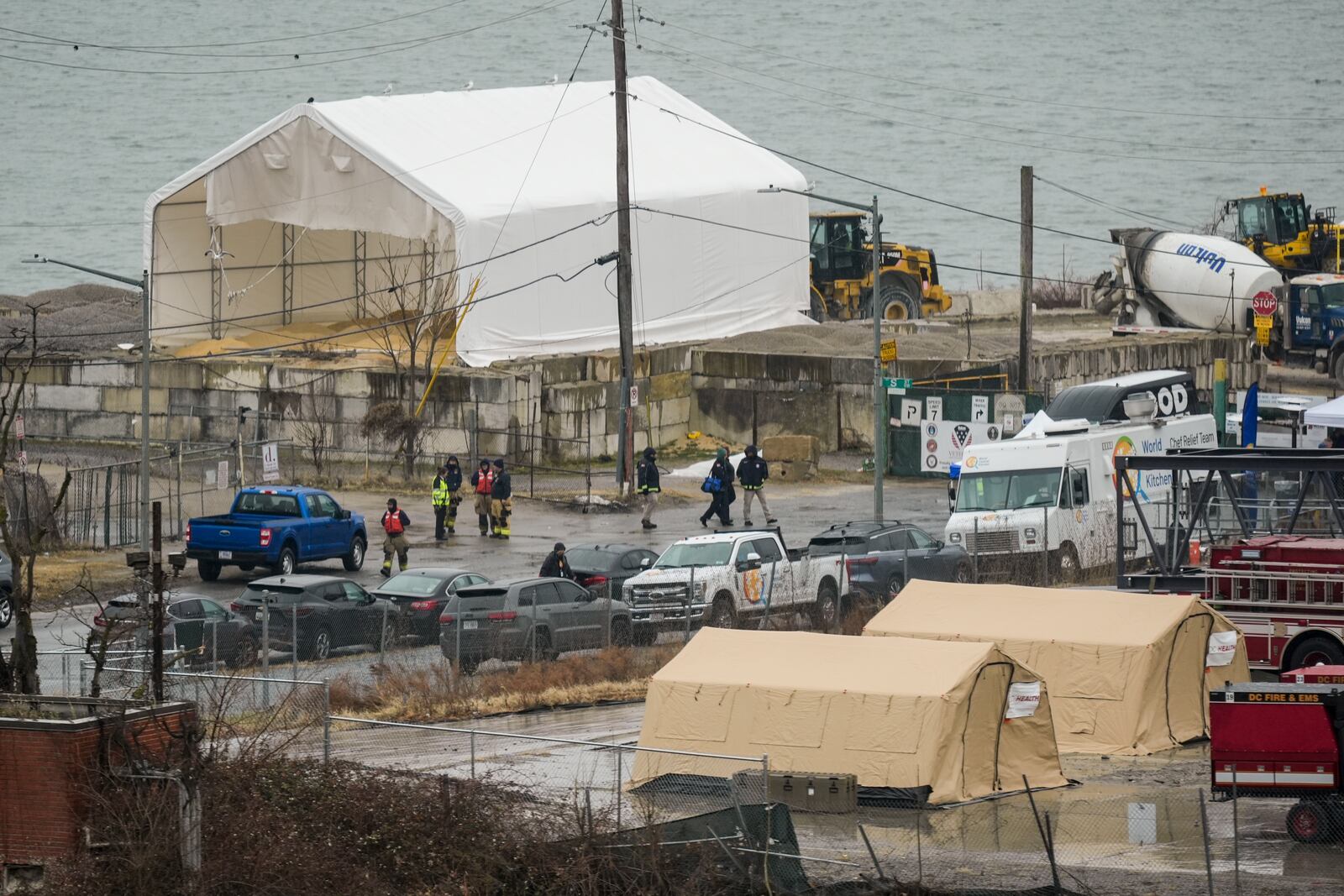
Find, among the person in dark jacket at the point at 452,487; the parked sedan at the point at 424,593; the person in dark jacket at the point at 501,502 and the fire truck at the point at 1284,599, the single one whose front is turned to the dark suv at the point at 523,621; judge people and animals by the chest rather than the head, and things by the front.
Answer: the person in dark jacket at the point at 452,487

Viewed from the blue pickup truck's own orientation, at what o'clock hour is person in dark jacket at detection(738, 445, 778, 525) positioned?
The person in dark jacket is roughly at 1 o'clock from the blue pickup truck.

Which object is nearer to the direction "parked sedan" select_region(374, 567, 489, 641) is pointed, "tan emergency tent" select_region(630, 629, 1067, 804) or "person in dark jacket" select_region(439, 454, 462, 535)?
the person in dark jacket

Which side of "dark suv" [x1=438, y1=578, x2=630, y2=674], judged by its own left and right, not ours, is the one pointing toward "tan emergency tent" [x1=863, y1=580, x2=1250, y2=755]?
right

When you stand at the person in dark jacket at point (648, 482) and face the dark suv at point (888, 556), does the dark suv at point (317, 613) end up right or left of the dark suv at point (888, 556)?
right

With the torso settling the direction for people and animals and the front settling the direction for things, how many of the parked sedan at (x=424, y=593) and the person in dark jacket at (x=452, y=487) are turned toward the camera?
1

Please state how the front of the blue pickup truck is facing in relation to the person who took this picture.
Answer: facing away from the viewer and to the right of the viewer

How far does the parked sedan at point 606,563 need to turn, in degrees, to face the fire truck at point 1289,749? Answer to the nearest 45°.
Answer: approximately 90° to its right

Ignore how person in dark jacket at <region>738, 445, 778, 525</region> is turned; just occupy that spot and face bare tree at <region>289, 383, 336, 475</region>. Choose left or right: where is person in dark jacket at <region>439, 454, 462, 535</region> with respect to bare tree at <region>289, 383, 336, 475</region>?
left

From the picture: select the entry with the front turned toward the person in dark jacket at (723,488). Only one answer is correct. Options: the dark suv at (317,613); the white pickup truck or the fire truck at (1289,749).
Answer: the dark suv

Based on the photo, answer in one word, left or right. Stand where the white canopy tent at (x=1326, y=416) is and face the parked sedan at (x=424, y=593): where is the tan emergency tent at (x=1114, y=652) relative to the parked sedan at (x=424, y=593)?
left

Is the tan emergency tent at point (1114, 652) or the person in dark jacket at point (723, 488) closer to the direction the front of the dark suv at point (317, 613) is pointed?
the person in dark jacket
